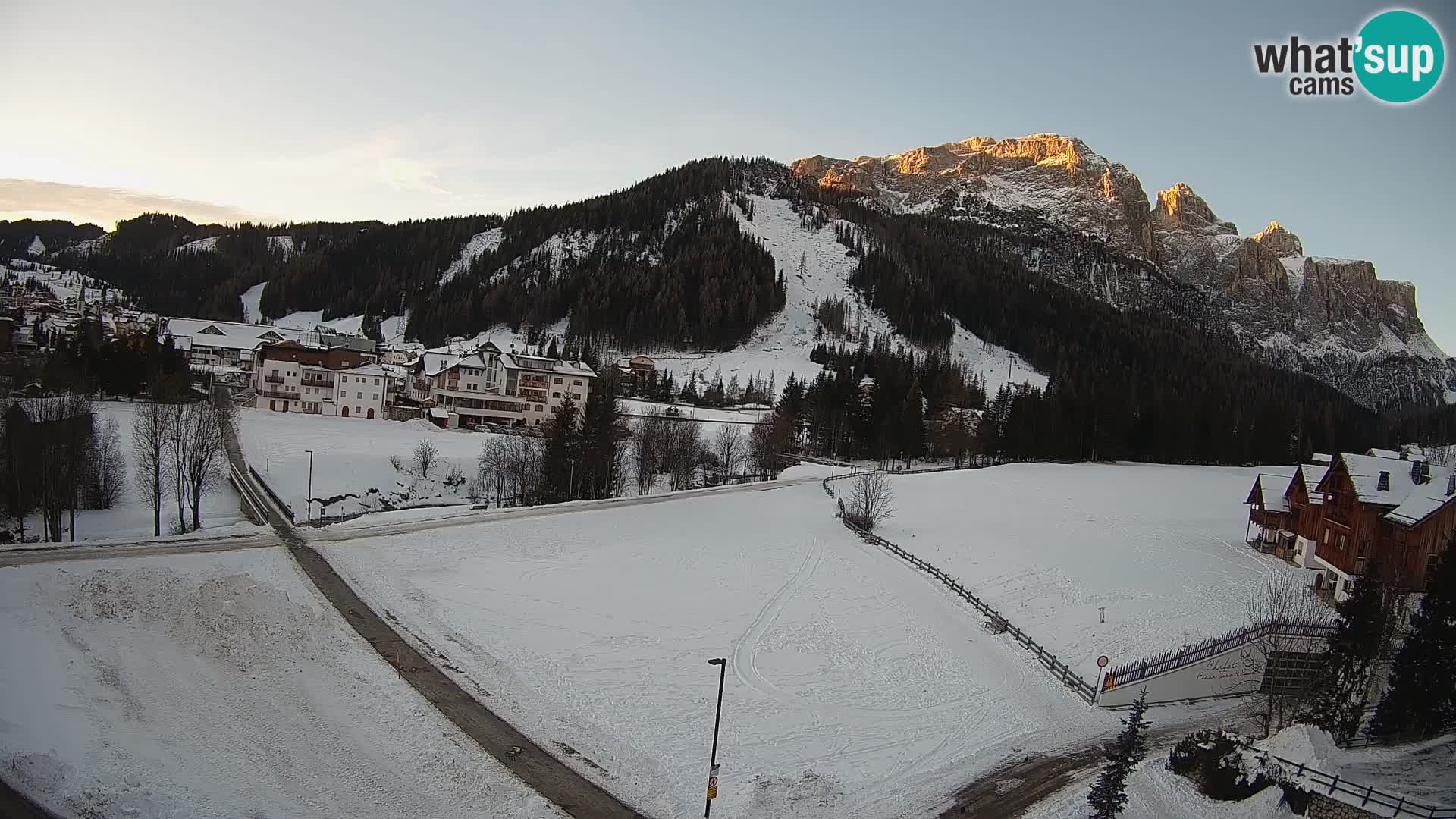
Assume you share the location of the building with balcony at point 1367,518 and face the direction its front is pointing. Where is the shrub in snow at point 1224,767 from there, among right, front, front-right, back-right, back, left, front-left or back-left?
front-left

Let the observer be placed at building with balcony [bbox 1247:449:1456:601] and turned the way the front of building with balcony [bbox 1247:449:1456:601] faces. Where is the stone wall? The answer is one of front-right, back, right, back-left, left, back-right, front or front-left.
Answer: front-left

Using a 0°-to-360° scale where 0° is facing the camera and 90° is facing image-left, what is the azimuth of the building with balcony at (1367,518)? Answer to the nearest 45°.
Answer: approximately 45°

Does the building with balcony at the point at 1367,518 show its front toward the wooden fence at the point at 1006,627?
yes

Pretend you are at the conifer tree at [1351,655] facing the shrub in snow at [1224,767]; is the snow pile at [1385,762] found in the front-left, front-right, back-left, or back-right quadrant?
front-left

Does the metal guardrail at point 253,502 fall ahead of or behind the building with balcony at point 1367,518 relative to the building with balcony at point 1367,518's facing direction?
ahead

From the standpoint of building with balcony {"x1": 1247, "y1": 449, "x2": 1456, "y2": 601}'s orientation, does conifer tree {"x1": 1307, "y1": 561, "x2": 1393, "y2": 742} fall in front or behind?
in front

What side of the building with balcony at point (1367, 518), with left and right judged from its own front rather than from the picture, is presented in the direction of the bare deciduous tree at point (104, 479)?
front

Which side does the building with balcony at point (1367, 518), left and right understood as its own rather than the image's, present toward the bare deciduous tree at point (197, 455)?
front
